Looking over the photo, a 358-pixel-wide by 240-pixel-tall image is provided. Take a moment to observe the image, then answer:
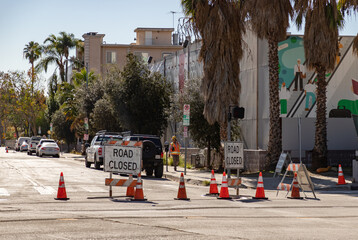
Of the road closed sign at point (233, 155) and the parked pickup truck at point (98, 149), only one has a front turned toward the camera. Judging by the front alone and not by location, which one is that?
the road closed sign

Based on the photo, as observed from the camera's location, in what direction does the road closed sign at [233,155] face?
facing the viewer

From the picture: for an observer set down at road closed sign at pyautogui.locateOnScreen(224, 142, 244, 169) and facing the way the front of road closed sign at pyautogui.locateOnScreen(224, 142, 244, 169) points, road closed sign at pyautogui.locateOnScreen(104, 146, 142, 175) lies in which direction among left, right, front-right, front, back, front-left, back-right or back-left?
front-right

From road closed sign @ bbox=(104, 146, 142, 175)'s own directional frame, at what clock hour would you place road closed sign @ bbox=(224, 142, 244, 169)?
road closed sign @ bbox=(224, 142, 244, 169) is roughly at 8 o'clock from road closed sign @ bbox=(104, 146, 142, 175).

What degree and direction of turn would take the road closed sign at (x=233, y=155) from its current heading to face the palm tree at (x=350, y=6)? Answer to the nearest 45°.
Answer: approximately 135° to its left
